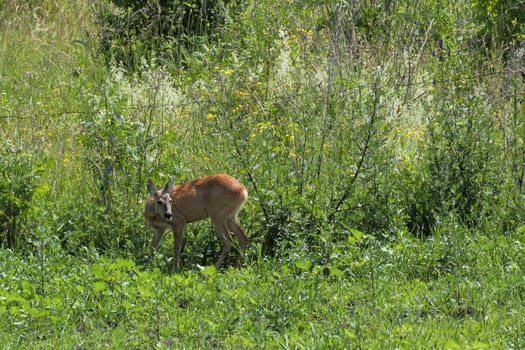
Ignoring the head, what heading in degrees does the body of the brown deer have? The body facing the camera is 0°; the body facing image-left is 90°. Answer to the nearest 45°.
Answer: approximately 90°

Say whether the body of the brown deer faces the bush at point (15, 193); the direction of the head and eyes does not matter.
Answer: yes
